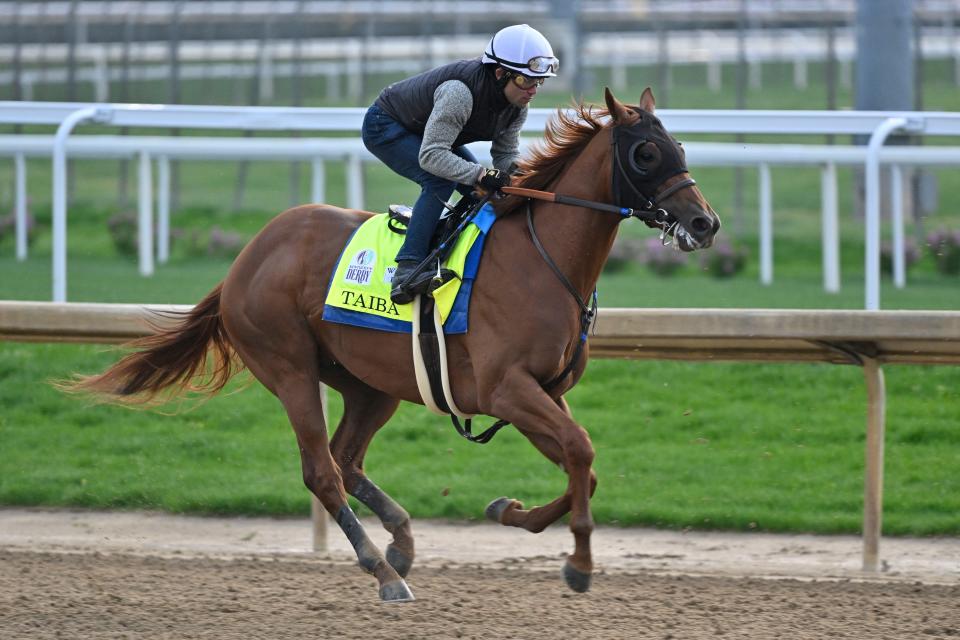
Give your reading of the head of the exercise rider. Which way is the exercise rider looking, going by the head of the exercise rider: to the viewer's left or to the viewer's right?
to the viewer's right

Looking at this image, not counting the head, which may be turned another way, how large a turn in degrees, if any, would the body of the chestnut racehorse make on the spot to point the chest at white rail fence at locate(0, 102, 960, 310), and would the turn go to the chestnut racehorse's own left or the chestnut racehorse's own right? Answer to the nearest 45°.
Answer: approximately 90° to the chestnut racehorse's own left

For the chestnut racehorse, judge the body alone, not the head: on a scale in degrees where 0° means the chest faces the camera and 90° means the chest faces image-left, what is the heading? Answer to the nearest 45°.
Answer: approximately 270°
